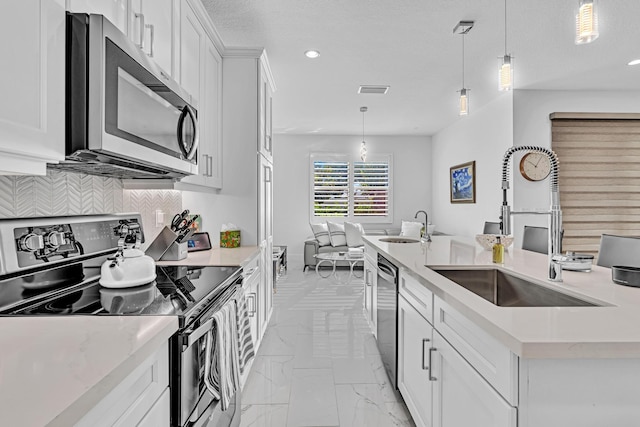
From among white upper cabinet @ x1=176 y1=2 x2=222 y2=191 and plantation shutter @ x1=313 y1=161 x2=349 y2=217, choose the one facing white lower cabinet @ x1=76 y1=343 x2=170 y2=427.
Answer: the plantation shutter

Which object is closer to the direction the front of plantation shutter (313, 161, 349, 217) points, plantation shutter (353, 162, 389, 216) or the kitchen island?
the kitchen island

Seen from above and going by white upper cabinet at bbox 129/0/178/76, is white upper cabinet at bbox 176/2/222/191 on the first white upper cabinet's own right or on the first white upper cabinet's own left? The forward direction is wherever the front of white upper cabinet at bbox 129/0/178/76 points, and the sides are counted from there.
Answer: on the first white upper cabinet's own left

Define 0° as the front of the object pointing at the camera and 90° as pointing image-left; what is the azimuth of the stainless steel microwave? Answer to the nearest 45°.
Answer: approximately 315°

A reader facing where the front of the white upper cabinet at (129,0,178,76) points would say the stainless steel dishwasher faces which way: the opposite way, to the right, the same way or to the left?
the opposite way

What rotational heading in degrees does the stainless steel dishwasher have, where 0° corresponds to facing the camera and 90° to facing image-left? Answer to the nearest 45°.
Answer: approximately 90°

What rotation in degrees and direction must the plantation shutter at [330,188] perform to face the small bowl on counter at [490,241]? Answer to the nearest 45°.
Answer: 0° — it already faces it

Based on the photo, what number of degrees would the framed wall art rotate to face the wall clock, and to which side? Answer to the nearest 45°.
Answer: approximately 90° to its left

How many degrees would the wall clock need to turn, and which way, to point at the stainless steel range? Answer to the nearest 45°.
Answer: approximately 45° to its right

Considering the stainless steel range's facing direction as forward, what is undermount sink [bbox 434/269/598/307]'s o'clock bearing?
The undermount sink is roughly at 11 o'clock from the stainless steel range.

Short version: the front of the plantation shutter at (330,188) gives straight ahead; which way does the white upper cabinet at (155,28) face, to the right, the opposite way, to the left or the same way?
to the left
